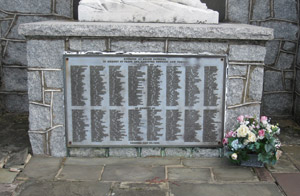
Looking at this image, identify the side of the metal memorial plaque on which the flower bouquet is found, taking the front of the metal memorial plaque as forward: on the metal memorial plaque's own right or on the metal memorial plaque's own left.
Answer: on the metal memorial plaque's own left

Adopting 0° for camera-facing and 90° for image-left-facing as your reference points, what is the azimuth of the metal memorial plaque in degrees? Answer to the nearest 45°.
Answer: approximately 0°
